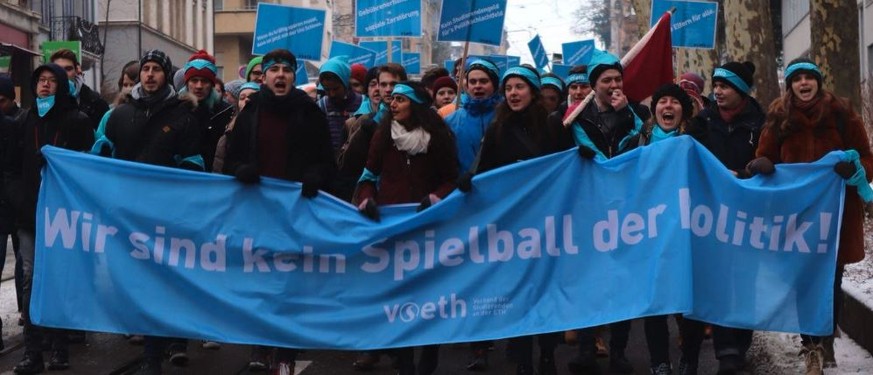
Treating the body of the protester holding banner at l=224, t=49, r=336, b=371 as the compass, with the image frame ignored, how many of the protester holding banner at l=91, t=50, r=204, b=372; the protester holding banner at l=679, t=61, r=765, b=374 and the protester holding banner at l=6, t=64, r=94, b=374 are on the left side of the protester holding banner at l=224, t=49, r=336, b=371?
1

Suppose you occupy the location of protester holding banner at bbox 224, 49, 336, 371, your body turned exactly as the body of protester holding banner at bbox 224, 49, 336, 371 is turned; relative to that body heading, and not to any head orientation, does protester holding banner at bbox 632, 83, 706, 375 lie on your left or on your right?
on your left

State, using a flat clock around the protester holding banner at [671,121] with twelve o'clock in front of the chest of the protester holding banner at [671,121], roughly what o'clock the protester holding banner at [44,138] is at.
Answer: the protester holding banner at [44,138] is roughly at 3 o'clock from the protester holding banner at [671,121].
